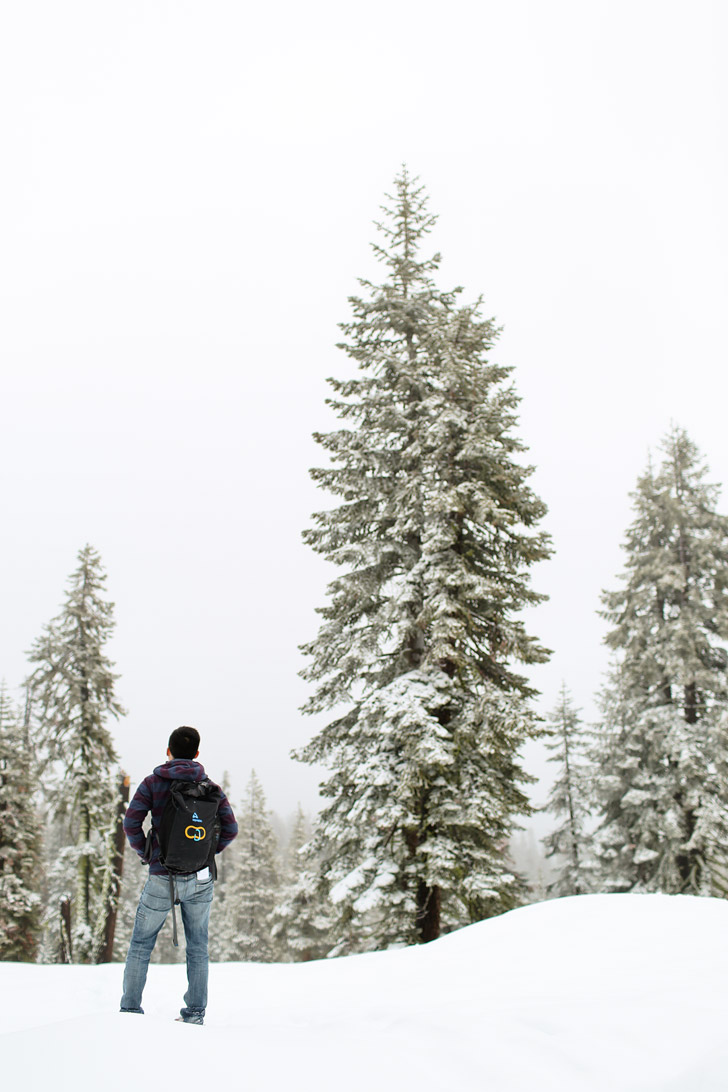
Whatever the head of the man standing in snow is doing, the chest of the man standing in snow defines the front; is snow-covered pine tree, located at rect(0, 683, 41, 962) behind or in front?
in front

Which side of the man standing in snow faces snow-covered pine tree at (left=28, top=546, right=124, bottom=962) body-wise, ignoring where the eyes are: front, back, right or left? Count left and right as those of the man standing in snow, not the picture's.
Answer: front

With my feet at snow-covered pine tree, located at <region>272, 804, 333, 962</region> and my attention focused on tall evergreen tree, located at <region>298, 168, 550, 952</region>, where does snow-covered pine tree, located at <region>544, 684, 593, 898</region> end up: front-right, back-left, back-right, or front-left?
front-left

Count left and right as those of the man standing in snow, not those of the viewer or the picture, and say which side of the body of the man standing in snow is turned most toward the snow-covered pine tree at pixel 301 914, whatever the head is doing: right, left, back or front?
front

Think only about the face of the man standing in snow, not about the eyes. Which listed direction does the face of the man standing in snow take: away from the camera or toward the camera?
away from the camera

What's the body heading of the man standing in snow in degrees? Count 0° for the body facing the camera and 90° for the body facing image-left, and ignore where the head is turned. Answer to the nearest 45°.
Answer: approximately 180°
